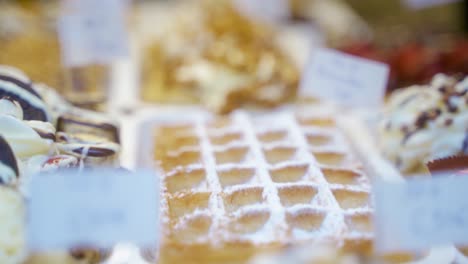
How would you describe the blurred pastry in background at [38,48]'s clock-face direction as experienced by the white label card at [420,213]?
The blurred pastry in background is roughly at 4 o'clock from the white label card.

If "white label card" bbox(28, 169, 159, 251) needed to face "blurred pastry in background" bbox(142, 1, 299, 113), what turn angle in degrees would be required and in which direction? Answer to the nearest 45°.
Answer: approximately 135° to its left

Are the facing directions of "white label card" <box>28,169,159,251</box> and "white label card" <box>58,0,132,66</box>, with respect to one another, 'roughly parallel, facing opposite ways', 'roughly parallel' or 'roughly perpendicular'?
roughly parallel

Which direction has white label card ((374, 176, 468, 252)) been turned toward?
toward the camera

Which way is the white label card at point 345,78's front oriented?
toward the camera

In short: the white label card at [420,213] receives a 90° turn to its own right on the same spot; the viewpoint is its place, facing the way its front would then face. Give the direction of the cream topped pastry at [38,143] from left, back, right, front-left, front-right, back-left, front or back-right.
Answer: front

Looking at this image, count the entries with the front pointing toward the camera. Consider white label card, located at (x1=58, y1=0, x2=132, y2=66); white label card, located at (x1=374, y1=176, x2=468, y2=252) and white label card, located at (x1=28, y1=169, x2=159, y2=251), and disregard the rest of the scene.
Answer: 3

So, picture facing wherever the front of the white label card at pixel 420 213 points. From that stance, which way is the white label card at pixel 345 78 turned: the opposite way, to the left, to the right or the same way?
the same way

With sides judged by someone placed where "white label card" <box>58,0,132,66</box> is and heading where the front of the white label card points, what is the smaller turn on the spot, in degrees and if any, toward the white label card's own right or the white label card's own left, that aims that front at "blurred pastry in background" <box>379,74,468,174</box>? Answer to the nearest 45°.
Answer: approximately 45° to the white label card's own left

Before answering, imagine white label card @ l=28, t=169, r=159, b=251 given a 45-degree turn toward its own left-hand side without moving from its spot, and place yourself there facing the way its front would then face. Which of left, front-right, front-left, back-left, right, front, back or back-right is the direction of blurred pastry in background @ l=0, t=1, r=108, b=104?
back-left

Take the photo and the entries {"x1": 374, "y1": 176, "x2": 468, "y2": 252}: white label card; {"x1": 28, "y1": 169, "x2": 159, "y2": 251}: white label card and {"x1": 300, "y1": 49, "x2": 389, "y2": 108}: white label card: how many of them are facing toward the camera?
3

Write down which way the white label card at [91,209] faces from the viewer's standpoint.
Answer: facing the viewer

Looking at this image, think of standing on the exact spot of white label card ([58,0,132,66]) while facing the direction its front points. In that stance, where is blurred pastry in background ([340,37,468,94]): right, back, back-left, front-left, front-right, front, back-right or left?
left
